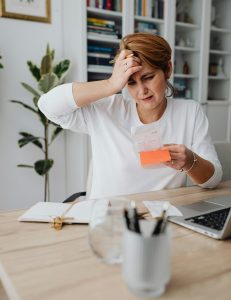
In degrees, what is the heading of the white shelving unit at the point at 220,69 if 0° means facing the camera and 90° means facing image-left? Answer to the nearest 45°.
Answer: approximately 0°

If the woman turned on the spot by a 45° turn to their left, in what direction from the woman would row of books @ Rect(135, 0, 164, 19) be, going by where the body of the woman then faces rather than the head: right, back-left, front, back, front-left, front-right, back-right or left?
back-left

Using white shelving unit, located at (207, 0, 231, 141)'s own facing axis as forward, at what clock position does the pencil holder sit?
The pencil holder is roughly at 12 o'clock from the white shelving unit.

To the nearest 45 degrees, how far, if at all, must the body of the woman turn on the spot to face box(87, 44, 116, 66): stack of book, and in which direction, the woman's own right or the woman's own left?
approximately 180°

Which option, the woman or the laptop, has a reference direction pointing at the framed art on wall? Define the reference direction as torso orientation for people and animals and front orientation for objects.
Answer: the laptop

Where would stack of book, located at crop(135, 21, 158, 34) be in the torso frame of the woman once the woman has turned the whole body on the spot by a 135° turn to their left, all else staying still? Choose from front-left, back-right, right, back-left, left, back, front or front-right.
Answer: front-left

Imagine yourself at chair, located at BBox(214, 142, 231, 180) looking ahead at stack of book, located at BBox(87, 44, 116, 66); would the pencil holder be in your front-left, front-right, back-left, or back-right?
back-left

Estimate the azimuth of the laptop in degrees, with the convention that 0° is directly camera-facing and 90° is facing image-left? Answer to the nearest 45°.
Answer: approximately 135°

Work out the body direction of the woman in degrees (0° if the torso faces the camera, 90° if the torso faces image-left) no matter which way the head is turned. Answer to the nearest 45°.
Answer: approximately 0°

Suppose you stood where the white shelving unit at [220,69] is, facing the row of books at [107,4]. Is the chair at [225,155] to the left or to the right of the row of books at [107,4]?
left

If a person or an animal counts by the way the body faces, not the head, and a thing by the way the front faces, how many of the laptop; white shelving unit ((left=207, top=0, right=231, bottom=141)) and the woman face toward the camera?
2
